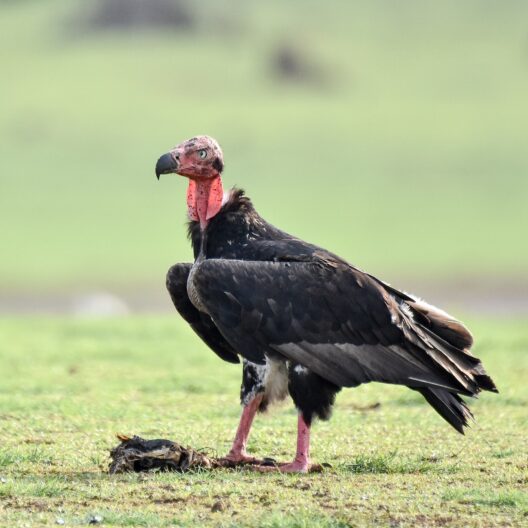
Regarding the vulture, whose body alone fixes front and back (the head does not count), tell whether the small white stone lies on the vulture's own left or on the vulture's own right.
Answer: on the vulture's own right

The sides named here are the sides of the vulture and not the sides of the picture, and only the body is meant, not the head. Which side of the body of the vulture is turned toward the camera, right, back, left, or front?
left
